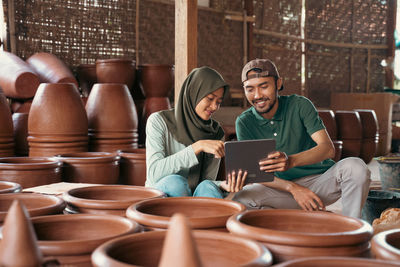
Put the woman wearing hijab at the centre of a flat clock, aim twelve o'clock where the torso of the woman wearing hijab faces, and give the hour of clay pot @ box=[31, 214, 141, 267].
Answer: The clay pot is roughly at 2 o'clock from the woman wearing hijab.

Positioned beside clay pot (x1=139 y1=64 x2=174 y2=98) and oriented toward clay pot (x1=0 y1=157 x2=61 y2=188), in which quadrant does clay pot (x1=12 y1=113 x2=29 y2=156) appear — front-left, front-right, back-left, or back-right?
front-right

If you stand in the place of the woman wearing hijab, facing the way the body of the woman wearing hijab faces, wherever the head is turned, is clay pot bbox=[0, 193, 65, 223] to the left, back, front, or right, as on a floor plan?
right

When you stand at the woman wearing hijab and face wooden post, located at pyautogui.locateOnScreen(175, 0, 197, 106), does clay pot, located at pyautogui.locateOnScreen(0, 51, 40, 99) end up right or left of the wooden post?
left

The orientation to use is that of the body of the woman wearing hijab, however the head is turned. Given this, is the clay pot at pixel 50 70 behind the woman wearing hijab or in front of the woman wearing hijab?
behind

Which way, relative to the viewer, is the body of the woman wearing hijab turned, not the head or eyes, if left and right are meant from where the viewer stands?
facing the viewer and to the right of the viewer

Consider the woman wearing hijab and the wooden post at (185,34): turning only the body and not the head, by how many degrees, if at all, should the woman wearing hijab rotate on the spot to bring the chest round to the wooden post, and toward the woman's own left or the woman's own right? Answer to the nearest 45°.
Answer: approximately 135° to the woman's own left

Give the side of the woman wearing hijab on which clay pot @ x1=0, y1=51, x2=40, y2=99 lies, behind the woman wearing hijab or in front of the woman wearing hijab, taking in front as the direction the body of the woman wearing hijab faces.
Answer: behind

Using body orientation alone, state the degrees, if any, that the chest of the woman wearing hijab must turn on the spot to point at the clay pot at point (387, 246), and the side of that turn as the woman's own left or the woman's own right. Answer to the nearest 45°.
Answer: approximately 45° to the woman's own right

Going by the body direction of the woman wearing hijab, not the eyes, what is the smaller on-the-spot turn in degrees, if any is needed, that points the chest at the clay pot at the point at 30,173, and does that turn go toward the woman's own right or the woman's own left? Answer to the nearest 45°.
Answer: approximately 135° to the woman's own right

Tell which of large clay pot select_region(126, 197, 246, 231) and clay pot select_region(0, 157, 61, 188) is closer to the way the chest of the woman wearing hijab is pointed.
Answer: the large clay pot

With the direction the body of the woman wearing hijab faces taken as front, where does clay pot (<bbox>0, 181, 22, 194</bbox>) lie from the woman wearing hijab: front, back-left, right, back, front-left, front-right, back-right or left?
right

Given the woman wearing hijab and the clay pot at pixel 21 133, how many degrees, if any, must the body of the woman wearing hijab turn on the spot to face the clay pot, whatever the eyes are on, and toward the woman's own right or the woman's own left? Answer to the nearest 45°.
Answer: approximately 180°

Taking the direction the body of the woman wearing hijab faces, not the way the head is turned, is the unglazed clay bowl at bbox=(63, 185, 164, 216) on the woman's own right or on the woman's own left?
on the woman's own right
